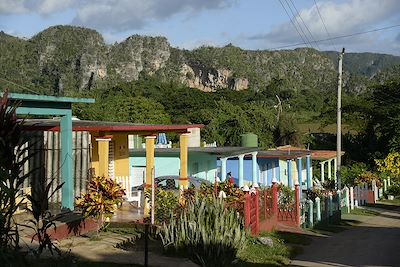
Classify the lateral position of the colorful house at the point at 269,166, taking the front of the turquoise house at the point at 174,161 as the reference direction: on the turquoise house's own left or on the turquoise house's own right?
on the turquoise house's own left

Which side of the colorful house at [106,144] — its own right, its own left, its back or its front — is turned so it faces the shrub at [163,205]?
front

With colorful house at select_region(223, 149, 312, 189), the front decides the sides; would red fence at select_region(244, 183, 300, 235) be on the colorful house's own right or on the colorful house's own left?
on the colorful house's own right

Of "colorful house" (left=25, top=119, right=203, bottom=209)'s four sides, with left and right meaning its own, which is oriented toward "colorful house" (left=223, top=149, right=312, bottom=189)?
left

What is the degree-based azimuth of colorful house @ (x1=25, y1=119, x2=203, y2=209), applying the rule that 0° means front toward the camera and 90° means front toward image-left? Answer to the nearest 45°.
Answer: approximately 315°

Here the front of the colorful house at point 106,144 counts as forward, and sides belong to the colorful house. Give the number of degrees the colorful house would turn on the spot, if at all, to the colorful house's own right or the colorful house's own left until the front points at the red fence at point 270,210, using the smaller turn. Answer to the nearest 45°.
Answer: approximately 45° to the colorful house's own left

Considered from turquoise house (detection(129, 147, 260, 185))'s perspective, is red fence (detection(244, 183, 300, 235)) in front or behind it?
in front

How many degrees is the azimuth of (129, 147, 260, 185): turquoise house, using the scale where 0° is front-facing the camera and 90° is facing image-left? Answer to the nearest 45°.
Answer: approximately 315°

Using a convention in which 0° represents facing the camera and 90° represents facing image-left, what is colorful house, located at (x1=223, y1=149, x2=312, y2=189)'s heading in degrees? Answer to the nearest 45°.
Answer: approximately 315°
